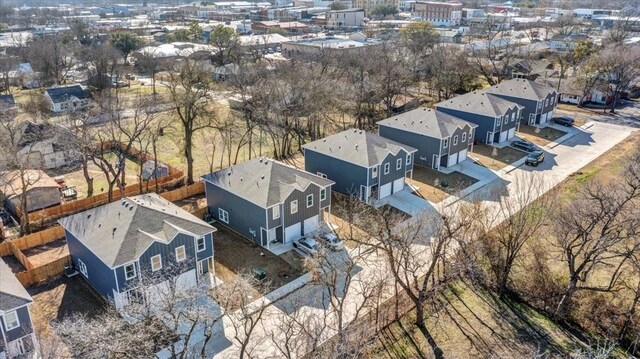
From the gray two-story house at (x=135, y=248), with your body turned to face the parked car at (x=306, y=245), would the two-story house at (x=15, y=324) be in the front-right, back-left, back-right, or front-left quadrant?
back-right

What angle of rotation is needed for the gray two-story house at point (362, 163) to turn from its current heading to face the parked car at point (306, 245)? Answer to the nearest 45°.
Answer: approximately 45° to its right

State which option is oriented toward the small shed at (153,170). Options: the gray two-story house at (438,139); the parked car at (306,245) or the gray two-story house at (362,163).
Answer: the parked car

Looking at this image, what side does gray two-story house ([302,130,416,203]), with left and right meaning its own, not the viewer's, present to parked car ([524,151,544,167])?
left

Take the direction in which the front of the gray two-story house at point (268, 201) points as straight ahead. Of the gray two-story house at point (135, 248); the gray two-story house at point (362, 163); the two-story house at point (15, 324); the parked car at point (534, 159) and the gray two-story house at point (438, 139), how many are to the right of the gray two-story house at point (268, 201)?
2

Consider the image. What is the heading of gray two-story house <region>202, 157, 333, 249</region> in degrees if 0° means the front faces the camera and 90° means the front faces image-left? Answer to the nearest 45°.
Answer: approximately 315°

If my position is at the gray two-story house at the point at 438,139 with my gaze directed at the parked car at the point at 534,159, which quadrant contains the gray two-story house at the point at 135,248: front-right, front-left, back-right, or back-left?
back-right

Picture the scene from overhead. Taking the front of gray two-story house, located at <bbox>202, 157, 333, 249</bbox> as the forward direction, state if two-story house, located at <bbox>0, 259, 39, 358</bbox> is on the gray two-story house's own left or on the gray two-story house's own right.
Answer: on the gray two-story house's own right

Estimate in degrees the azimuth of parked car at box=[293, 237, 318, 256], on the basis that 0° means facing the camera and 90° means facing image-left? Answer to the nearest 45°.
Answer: approximately 135°

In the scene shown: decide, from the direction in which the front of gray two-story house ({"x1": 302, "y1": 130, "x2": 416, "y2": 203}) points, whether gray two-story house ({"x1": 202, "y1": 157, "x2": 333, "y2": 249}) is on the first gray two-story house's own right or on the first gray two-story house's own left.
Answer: on the first gray two-story house's own right

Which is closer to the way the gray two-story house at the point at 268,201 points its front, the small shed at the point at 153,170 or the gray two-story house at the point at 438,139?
the gray two-story house
